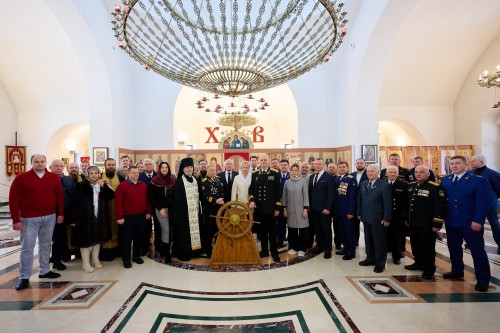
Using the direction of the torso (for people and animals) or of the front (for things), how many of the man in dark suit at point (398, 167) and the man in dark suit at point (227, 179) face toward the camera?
2

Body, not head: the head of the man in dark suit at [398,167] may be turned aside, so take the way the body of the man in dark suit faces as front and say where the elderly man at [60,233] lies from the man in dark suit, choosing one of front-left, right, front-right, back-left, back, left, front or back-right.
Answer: front-right

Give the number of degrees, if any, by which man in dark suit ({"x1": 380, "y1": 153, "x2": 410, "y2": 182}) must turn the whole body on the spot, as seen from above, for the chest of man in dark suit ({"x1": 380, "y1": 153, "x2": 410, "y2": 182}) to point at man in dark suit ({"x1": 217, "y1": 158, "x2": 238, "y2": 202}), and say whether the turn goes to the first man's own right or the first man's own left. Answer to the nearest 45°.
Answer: approximately 45° to the first man's own right

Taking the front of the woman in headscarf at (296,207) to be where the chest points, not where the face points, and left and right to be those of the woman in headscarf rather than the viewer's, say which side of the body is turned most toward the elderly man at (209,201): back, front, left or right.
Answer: right

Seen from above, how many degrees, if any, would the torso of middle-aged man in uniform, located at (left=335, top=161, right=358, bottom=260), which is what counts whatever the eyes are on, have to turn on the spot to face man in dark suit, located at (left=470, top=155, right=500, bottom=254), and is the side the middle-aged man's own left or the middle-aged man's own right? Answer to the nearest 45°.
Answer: approximately 135° to the middle-aged man's own left

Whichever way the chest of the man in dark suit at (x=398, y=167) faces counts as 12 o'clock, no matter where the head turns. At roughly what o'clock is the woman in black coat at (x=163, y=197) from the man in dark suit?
The woman in black coat is roughly at 2 o'clock from the man in dark suit.

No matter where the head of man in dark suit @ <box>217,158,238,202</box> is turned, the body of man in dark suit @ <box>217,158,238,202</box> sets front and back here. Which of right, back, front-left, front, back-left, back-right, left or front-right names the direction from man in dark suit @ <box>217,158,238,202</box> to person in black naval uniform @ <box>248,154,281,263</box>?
front-left

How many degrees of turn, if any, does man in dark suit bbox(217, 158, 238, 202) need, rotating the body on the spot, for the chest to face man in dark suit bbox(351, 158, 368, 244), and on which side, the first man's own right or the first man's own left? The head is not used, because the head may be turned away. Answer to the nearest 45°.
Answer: approximately 90° to the first man's own left

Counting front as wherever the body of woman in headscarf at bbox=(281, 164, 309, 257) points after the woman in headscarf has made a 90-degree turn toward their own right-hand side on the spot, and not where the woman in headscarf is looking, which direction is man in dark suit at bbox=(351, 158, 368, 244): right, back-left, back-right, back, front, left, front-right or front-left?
back

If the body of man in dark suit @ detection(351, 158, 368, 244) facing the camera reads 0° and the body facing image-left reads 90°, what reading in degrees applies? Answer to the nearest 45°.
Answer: approximately 0°
